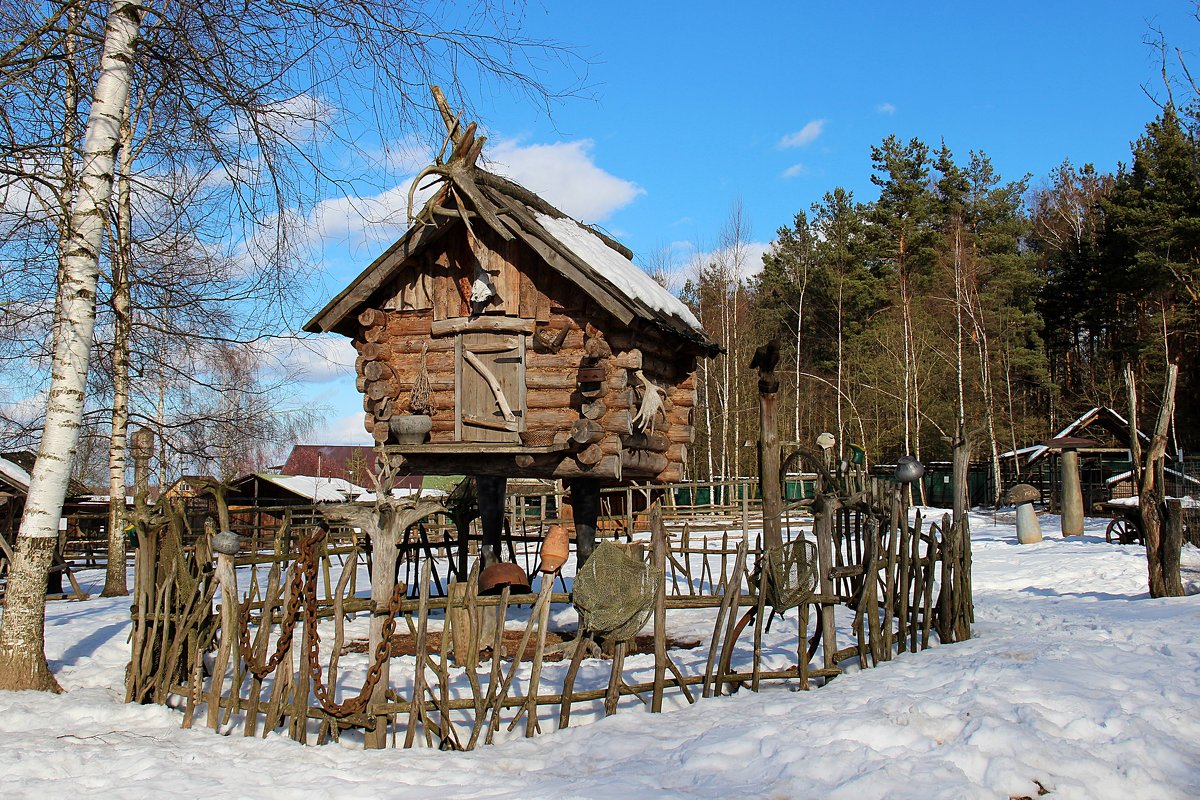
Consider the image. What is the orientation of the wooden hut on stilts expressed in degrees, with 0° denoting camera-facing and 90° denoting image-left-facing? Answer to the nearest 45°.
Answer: approximately 45°

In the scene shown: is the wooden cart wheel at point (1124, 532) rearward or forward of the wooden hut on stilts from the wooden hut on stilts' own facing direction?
rearward

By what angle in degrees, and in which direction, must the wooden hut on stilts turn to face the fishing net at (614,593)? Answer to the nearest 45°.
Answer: approximately 45° to its left

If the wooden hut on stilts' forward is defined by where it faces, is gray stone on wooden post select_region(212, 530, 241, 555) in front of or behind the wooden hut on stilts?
in front

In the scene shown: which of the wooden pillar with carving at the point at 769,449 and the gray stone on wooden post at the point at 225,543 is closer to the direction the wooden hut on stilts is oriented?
the gray stone on wooden post

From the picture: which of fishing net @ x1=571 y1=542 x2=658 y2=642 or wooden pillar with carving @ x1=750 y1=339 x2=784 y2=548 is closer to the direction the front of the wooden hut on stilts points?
the fishing net

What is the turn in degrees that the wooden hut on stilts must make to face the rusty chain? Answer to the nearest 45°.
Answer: approximately 45° to its left
